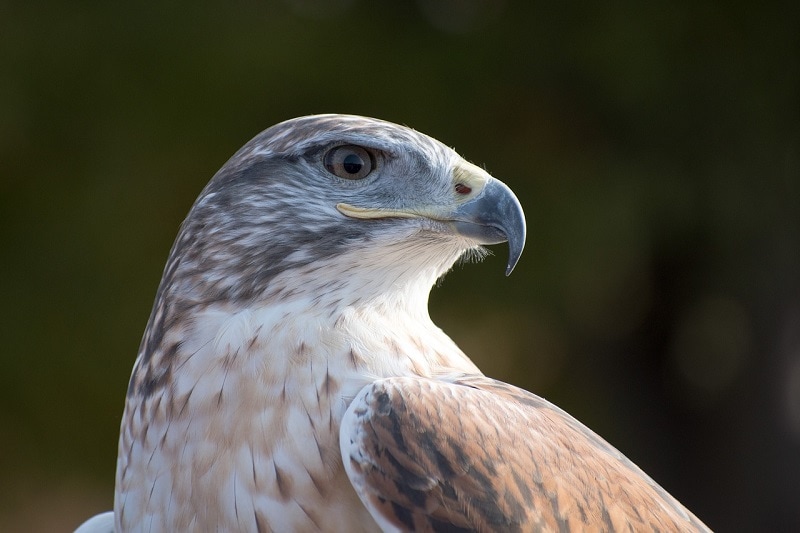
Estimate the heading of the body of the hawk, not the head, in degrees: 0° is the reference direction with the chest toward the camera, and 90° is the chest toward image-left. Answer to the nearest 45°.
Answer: approximately 45°
